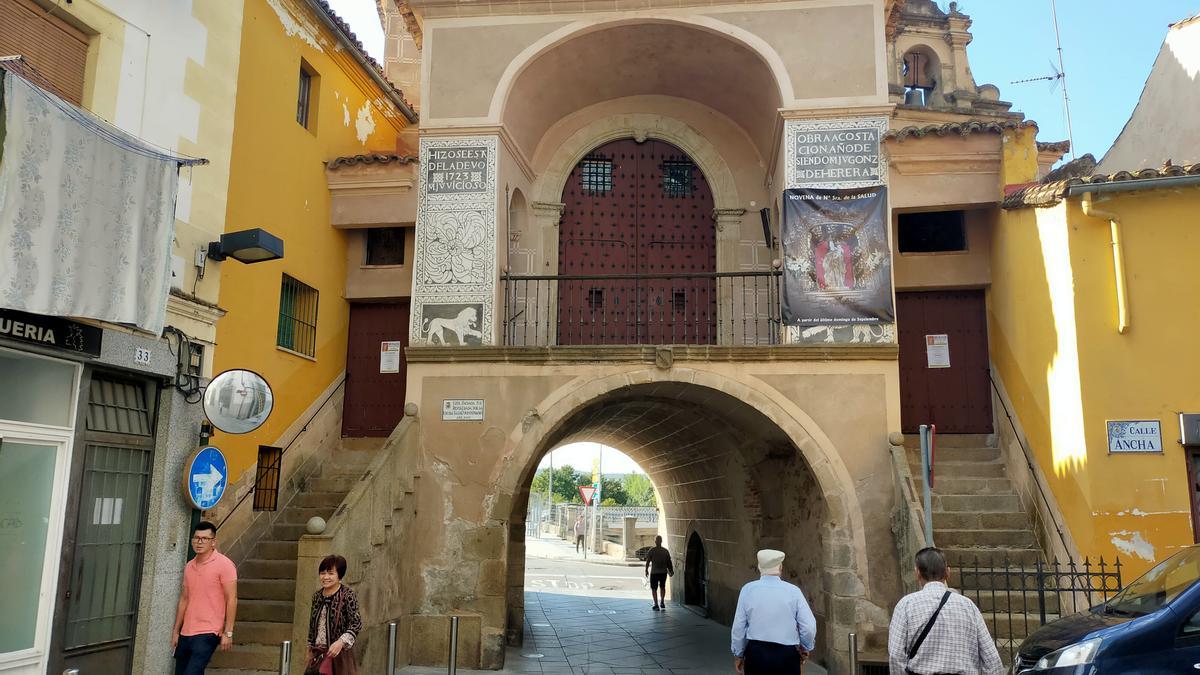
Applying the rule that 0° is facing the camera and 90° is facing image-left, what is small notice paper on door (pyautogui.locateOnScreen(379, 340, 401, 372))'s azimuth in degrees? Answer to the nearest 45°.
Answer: approximately 0°

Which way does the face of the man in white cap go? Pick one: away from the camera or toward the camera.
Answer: away from the camera

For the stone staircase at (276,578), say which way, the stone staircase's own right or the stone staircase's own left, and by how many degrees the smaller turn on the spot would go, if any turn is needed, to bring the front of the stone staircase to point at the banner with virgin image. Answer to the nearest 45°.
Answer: approximately 90° to the stone staircase's own left

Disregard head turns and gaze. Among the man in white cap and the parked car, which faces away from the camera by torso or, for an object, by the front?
the man in white cap

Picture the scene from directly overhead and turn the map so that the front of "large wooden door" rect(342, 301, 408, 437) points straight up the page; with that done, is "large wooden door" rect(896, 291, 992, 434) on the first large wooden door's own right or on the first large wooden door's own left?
on the first large wooden door's own left

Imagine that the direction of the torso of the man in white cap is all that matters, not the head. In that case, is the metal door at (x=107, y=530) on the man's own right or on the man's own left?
on the man's own left

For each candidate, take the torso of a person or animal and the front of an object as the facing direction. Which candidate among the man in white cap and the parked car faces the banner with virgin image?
the man in white cap

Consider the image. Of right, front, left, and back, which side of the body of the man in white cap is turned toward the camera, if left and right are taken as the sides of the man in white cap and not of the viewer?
back
